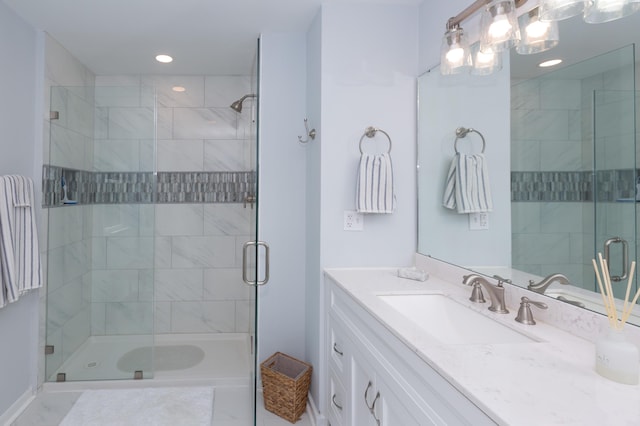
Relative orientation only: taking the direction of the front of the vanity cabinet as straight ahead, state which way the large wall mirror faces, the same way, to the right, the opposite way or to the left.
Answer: the same way

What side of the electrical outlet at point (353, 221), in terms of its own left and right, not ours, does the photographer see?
front

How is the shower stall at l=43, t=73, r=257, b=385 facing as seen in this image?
toward the camera

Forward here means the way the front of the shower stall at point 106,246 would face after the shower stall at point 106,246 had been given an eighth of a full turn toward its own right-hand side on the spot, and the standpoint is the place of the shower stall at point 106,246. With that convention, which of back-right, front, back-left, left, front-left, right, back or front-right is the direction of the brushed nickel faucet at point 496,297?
left

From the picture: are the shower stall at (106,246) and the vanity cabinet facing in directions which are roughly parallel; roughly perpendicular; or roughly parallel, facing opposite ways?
roughly perpendicular

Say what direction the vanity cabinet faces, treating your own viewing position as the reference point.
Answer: facing the viewer and to the left of the viewer

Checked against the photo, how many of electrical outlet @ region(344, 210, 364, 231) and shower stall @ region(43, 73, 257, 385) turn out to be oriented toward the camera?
2

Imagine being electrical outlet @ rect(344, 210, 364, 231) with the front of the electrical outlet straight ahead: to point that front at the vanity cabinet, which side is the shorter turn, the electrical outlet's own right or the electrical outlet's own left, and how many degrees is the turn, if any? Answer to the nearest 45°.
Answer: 0° — it already faces it

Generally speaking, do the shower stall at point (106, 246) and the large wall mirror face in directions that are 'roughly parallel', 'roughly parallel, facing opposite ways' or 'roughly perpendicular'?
roughly perpendicular
